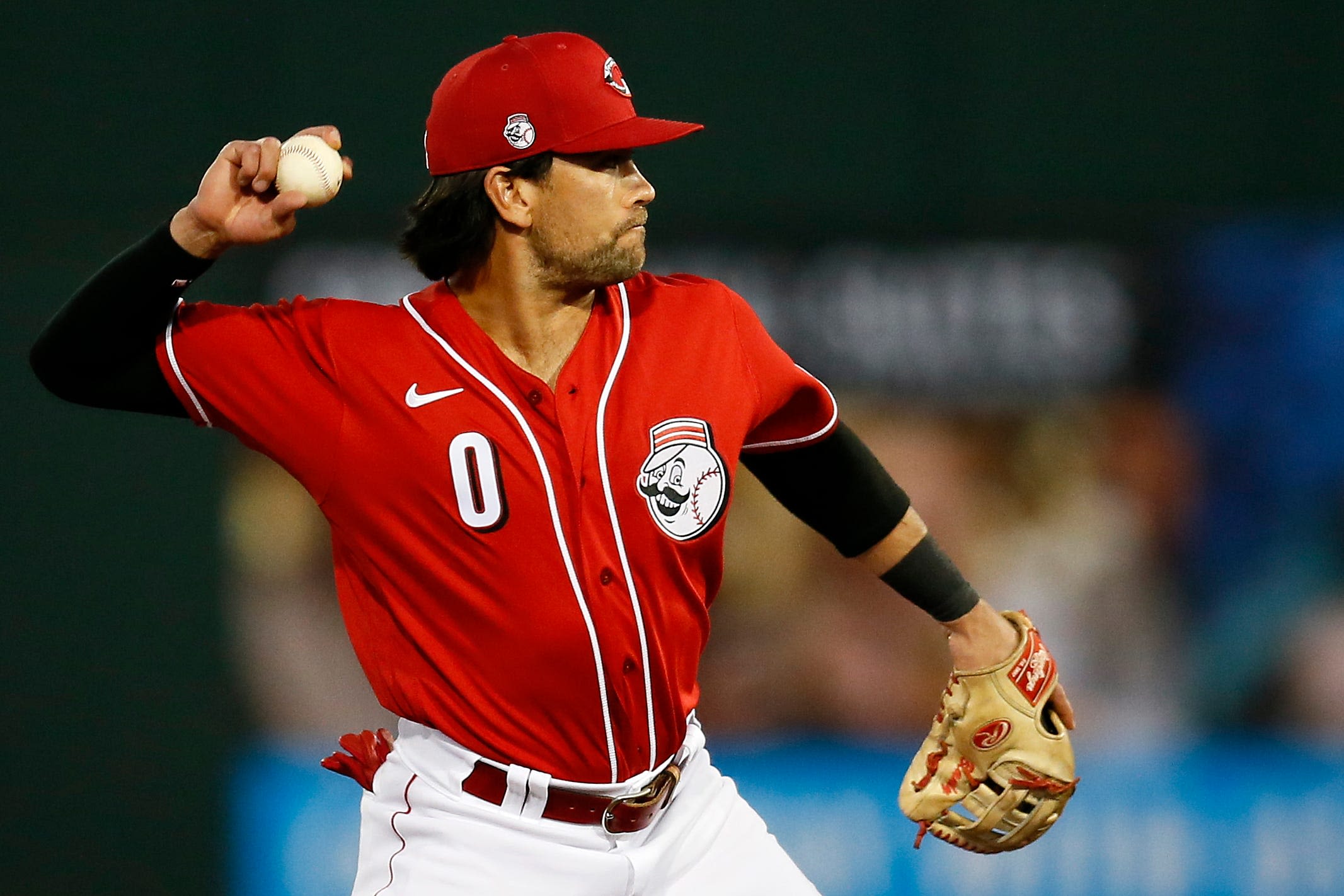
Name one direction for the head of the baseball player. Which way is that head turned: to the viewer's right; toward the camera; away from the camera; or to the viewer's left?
to the viewer's right

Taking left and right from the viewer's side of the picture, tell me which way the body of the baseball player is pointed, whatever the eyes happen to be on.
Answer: facing the viewer and to the right of the viewer
